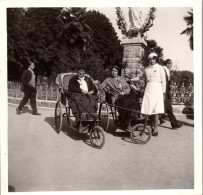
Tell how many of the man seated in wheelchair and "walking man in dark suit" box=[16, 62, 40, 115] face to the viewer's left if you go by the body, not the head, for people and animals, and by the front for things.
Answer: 0

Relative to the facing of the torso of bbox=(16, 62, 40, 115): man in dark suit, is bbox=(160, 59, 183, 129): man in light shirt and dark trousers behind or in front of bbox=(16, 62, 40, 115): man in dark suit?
in front

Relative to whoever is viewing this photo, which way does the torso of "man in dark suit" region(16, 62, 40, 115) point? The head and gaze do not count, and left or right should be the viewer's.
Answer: facing to the right of the viewer

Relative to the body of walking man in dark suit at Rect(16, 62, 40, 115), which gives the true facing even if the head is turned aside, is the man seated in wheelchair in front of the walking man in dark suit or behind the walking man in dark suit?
in front

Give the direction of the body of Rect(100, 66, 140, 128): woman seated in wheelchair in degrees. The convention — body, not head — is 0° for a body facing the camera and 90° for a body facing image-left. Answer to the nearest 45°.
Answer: approximately 315°

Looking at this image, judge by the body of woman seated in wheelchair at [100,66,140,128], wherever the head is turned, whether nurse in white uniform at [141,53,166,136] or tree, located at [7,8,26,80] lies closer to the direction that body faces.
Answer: the nurse in white uniform
